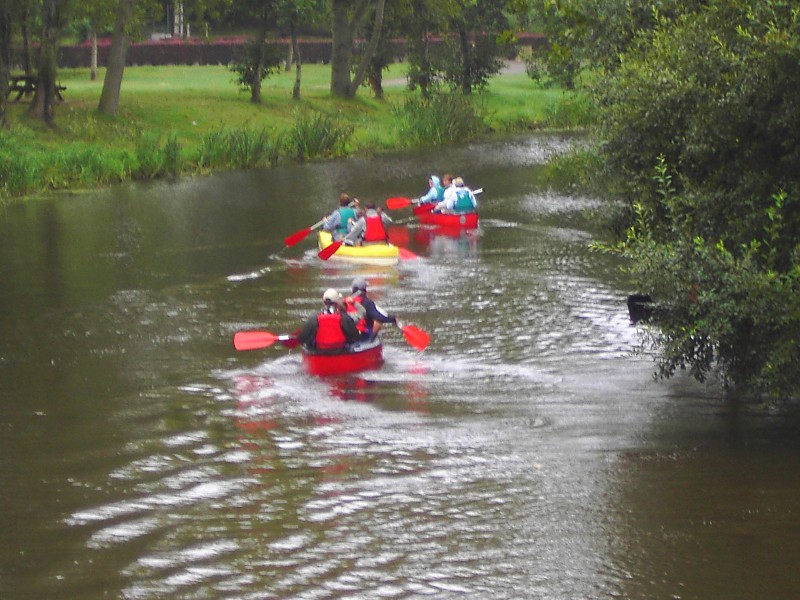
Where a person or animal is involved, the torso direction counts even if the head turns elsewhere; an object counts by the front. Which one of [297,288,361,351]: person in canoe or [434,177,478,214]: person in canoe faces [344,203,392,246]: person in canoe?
[297,288,361,351]: person in canoe

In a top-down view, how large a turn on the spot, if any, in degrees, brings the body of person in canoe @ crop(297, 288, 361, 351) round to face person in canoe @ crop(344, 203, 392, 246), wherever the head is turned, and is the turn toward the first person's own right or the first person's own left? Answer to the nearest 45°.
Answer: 0° — they already face them

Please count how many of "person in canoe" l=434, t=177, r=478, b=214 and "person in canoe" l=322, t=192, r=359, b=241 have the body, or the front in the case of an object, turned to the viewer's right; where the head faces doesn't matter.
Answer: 0

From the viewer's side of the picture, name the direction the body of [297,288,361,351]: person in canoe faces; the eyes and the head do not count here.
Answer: away from the camera

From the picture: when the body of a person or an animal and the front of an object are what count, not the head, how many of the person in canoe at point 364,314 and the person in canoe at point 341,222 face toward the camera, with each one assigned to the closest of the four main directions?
0

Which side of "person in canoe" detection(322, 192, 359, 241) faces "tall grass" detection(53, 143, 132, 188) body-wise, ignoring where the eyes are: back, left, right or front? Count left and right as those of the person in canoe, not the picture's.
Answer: front

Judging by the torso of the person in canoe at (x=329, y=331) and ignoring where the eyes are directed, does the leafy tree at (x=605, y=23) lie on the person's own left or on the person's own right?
on the person's own right

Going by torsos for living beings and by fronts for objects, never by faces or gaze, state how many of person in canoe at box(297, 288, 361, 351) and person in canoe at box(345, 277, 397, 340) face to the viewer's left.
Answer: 0

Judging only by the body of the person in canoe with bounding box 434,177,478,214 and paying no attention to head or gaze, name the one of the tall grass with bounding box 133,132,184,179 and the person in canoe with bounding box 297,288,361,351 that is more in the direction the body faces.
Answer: the tall grass

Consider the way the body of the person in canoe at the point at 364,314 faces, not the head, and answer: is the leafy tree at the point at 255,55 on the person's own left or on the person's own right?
on the person's own left

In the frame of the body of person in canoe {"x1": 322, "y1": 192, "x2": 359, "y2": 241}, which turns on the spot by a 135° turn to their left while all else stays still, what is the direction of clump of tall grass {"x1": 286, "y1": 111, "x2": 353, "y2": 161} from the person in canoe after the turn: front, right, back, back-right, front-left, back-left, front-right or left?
back

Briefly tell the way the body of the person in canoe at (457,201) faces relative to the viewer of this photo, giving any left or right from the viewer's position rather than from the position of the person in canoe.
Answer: facing away from the viewer and to the left of the viewer

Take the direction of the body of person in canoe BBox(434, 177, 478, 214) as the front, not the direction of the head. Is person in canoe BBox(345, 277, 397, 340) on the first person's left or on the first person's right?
on the first person's left

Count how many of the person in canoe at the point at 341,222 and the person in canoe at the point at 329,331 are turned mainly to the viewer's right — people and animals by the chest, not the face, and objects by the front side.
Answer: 0

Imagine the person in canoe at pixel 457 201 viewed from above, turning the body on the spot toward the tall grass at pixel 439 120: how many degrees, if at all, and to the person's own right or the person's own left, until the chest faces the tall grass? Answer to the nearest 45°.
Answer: approximately 45° to the person's own right

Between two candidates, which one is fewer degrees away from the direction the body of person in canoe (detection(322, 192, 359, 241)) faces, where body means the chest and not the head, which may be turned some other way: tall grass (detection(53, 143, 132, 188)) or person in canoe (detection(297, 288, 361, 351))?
the tall grass
